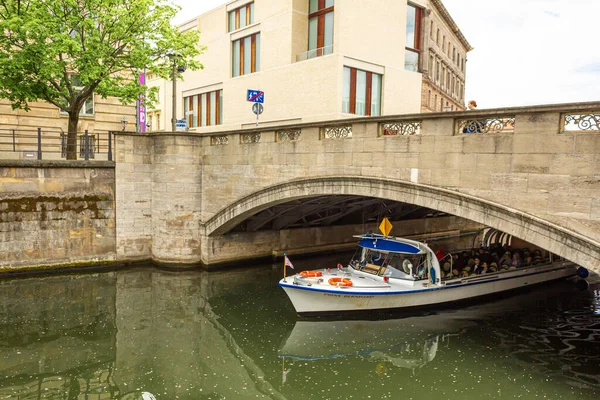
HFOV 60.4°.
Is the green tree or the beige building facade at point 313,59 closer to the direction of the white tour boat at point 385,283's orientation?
the green tree

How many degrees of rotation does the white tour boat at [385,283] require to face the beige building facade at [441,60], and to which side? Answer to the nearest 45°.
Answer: approximately 135° to its right

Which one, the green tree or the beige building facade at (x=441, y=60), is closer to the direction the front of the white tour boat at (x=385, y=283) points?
the green tree

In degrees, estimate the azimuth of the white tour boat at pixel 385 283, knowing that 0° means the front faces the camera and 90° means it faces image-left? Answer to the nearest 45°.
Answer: approximately 45°

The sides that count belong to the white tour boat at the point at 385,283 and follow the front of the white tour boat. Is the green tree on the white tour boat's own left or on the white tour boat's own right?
on the white tour boat's own right

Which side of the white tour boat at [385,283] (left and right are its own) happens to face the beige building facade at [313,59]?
right
